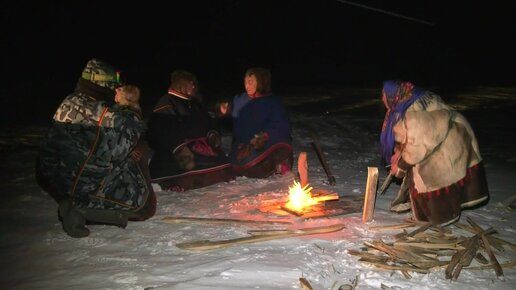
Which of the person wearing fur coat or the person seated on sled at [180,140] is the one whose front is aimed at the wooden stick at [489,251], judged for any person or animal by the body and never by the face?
the person seated on sled

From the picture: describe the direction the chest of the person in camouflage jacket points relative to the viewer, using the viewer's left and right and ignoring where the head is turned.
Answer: facing away from the viewer and to the right of the viewer

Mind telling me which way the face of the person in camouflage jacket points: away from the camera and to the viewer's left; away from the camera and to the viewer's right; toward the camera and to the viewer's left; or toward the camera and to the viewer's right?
away from the camera and to the viewer's right

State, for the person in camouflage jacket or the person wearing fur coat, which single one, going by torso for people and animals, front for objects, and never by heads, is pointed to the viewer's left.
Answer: the person wearing fur coat

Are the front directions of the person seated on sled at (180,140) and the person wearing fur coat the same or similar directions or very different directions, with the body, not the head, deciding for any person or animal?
very different directions

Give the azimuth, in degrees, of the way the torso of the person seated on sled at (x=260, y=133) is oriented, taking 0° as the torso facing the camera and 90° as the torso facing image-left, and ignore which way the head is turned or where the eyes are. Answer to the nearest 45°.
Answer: approximately 45°

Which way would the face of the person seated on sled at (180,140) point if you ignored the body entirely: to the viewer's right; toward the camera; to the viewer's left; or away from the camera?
to the viewer's right

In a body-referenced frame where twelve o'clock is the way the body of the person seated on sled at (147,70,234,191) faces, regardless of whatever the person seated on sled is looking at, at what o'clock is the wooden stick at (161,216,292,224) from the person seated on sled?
The wooden stick is roughly at 1 o'clock from the person seated on sled.

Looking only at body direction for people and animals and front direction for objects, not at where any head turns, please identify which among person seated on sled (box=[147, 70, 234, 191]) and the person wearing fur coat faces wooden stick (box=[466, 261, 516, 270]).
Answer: the person seated on sled

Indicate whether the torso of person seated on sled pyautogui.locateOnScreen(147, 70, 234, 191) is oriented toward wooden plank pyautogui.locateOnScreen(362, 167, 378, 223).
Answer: yes

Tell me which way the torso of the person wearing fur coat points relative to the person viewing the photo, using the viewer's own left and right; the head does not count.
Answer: facing to the left of the viewer
